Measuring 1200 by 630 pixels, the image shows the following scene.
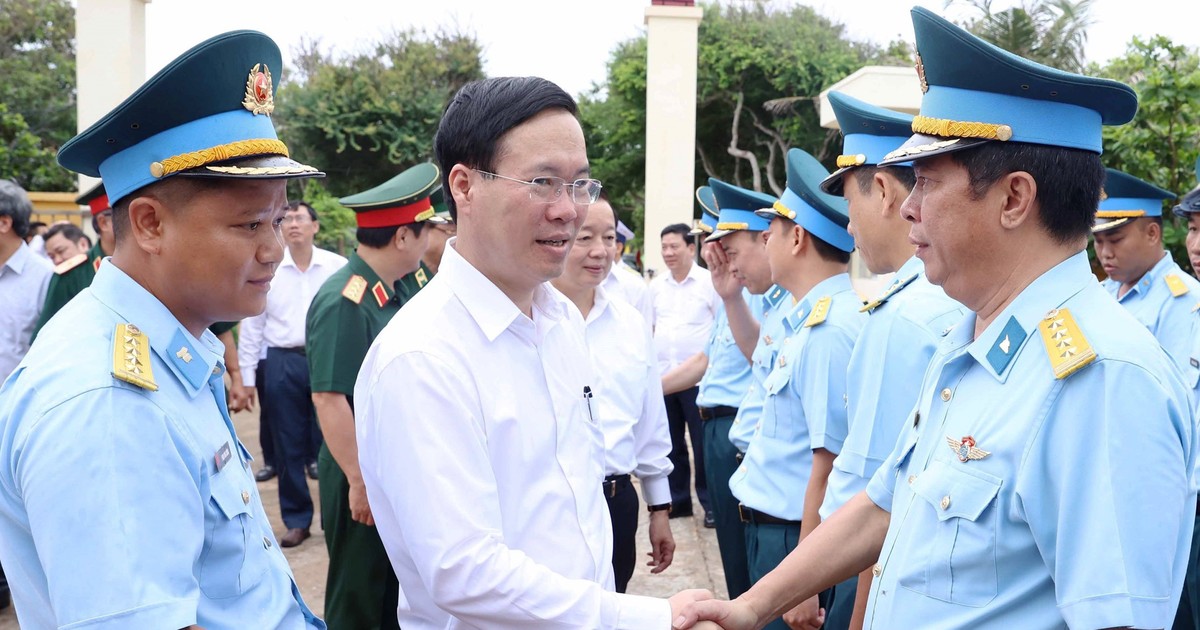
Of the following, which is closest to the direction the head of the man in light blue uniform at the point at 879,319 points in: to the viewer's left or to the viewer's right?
to the viewer's left

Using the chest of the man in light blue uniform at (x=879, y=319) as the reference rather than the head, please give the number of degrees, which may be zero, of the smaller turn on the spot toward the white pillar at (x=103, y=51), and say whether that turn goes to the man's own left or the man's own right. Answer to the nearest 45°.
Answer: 0° — they already face it

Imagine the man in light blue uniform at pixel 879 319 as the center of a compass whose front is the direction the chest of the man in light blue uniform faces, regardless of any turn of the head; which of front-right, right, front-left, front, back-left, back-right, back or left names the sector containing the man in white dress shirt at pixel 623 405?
front

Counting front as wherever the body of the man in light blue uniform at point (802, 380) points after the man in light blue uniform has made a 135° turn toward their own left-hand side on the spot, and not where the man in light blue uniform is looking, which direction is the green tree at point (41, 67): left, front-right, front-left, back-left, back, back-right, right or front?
back

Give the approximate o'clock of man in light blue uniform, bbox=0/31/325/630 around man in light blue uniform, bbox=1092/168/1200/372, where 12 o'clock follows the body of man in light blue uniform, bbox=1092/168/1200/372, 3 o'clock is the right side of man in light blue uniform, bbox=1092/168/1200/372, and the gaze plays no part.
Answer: man in light blue uniform, bbox=0/31/325/630 is roughly at 11 o'clock from man in light blue uniform, bbox=1092/168/1200/372.

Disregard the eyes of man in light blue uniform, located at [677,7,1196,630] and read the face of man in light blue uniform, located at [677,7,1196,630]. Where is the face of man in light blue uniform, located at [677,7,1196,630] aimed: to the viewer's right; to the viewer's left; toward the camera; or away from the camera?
to the viewer's left

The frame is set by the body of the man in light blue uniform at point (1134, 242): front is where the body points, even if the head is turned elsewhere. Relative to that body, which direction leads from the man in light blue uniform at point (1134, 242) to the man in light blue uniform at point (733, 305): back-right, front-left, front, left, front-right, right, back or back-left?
front

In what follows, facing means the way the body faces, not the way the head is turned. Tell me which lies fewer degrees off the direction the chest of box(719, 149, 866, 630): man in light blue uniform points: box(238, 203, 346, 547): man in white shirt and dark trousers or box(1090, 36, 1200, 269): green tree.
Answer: the man in white shirt and dark trousers

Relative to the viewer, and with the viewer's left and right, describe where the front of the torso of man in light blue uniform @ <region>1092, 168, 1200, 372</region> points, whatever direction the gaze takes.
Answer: facing the viewer and to the left of the viewer

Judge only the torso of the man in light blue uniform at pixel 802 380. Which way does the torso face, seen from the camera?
to the viewer's left

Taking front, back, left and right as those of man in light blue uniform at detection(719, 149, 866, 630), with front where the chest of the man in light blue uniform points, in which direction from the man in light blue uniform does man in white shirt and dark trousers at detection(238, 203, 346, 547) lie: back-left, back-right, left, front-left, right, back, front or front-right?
front-right

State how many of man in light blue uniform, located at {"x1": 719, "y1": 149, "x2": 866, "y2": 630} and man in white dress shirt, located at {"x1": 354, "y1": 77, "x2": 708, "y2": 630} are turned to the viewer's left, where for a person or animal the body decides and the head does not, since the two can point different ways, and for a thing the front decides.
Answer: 1

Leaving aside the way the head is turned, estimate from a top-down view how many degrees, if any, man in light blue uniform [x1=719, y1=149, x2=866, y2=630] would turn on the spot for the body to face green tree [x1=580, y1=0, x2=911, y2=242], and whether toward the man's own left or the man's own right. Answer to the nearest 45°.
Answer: approximately 90° to the man's own right

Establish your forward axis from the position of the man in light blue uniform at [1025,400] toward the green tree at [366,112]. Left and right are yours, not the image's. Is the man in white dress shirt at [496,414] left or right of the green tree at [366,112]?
left

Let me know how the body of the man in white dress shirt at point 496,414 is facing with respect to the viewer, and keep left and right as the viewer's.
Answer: facing the viewer and to the right of the viewer

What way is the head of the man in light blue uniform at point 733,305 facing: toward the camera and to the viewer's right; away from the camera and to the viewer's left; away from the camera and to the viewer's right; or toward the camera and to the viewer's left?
toward the camera and to the viewer's left
